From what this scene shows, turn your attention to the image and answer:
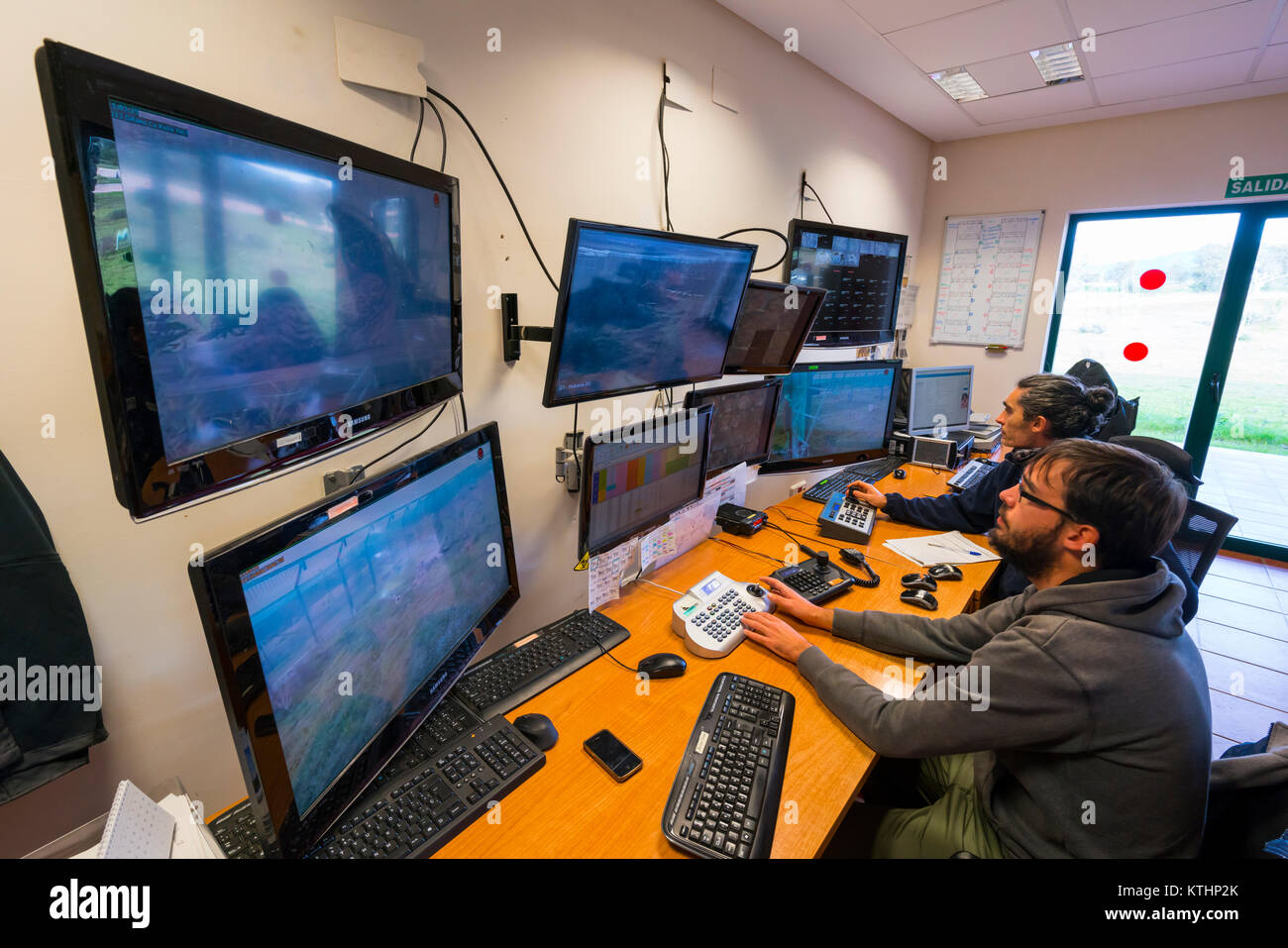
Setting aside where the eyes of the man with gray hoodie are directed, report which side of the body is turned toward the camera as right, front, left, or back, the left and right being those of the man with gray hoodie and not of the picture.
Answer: left

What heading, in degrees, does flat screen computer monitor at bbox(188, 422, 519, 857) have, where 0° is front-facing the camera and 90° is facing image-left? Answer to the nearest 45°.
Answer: approximately 315°

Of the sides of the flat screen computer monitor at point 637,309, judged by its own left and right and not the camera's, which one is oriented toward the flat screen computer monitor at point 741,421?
left

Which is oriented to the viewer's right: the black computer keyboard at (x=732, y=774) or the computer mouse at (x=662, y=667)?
the black computer keyboard

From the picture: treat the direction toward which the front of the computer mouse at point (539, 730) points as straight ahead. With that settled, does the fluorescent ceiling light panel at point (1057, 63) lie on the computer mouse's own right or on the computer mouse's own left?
on the computer mouse's own right

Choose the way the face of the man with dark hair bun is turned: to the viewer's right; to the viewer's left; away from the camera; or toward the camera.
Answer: to the viewer's left

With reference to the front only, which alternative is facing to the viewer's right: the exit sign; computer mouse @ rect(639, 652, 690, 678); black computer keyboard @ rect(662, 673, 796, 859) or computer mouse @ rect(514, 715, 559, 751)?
the black computer keyboard

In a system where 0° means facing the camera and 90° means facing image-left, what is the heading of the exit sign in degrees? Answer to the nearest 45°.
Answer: approximately 0°

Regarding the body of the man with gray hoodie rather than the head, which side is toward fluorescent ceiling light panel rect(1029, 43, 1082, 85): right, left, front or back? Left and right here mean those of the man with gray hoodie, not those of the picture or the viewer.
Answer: right

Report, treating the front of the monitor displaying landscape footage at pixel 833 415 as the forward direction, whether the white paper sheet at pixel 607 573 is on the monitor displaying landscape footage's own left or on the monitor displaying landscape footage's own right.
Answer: on the monitor displaying landscape footage's own right

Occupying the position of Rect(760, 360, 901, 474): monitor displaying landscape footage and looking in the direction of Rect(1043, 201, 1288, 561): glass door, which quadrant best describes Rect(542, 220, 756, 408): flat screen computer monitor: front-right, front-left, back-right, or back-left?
back-right

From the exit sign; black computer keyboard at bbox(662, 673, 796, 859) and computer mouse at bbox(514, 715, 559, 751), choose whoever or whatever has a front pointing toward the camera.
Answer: the exit sign

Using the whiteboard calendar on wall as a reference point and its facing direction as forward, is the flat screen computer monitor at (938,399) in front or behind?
in front

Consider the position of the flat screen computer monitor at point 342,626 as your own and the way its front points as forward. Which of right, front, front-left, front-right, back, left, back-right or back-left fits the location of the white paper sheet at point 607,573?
left

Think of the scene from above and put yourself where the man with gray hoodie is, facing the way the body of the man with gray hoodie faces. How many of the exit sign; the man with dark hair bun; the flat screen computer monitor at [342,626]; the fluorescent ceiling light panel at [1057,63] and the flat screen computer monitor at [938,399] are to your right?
4

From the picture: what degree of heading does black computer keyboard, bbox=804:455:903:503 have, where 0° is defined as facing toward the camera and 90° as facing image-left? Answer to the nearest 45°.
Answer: approximately 315°

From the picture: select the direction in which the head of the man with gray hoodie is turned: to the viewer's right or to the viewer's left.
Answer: to the viewer's left

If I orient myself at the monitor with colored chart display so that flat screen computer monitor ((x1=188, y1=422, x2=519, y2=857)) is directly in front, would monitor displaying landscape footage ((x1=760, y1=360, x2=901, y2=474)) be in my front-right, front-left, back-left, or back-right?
back-left
